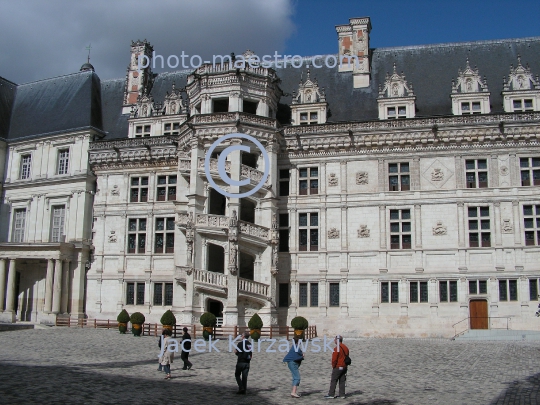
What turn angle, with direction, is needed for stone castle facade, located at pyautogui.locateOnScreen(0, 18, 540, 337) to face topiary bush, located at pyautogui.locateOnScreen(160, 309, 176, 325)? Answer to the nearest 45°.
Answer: approximately 45° to its right

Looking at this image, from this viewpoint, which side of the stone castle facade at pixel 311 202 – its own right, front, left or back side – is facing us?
front

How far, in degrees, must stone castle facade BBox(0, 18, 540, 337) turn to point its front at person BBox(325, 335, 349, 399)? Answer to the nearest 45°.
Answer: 0° — it already faces them

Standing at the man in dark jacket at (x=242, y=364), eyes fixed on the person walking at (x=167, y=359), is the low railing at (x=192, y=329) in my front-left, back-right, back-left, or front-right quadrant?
front-right

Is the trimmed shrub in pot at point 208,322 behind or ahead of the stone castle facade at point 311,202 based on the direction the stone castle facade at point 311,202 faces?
ahead

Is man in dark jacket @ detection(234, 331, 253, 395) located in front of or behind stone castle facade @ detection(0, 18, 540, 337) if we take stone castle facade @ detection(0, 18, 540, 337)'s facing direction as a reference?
in front

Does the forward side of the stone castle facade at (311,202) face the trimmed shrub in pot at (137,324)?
no

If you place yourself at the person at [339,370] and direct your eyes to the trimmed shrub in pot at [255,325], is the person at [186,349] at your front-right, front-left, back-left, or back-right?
front-left

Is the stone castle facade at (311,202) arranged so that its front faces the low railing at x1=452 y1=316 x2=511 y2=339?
no

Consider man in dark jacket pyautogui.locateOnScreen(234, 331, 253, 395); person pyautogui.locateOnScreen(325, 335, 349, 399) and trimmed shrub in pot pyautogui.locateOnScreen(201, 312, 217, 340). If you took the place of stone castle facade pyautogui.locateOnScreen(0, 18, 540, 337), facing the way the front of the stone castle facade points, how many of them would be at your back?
0
